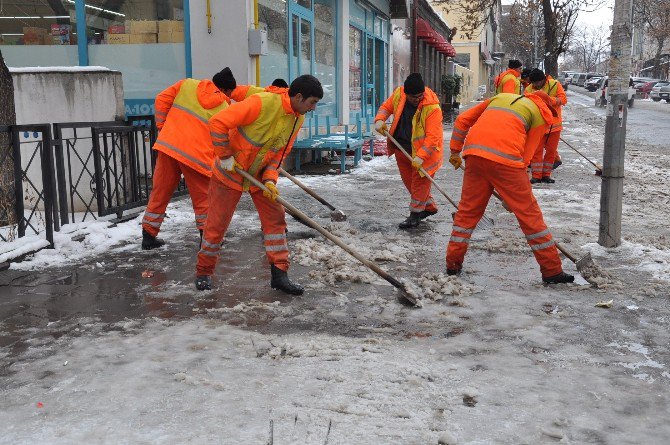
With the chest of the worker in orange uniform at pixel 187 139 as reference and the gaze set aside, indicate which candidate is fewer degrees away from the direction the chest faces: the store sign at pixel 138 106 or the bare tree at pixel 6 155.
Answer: the store sign

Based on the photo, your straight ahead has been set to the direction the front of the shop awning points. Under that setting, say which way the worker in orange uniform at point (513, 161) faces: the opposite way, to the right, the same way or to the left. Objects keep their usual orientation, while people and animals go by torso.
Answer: to the left

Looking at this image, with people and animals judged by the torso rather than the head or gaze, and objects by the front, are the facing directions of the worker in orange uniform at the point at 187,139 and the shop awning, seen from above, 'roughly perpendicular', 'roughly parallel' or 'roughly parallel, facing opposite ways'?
roughly perpendicular

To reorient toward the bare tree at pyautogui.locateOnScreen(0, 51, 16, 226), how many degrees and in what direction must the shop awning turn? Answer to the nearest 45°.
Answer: approximately 45° to its right

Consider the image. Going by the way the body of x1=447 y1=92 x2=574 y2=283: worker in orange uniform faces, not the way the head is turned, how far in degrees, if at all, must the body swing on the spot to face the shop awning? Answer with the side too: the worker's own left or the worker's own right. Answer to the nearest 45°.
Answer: approximately 45° to the worker's own left

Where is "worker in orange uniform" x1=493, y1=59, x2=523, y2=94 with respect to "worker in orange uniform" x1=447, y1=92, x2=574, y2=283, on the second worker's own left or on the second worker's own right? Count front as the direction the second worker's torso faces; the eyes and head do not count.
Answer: on the second worker's own left

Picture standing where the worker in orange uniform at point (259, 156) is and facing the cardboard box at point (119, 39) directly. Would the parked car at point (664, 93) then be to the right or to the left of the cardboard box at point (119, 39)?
right

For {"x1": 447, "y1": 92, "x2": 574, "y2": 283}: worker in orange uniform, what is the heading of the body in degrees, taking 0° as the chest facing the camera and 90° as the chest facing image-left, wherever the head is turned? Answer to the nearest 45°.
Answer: approximately 225°

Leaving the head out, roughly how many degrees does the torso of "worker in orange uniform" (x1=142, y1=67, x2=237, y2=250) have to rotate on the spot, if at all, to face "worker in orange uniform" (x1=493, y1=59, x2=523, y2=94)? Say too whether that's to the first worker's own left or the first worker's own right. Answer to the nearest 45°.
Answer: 0° — they already face them
